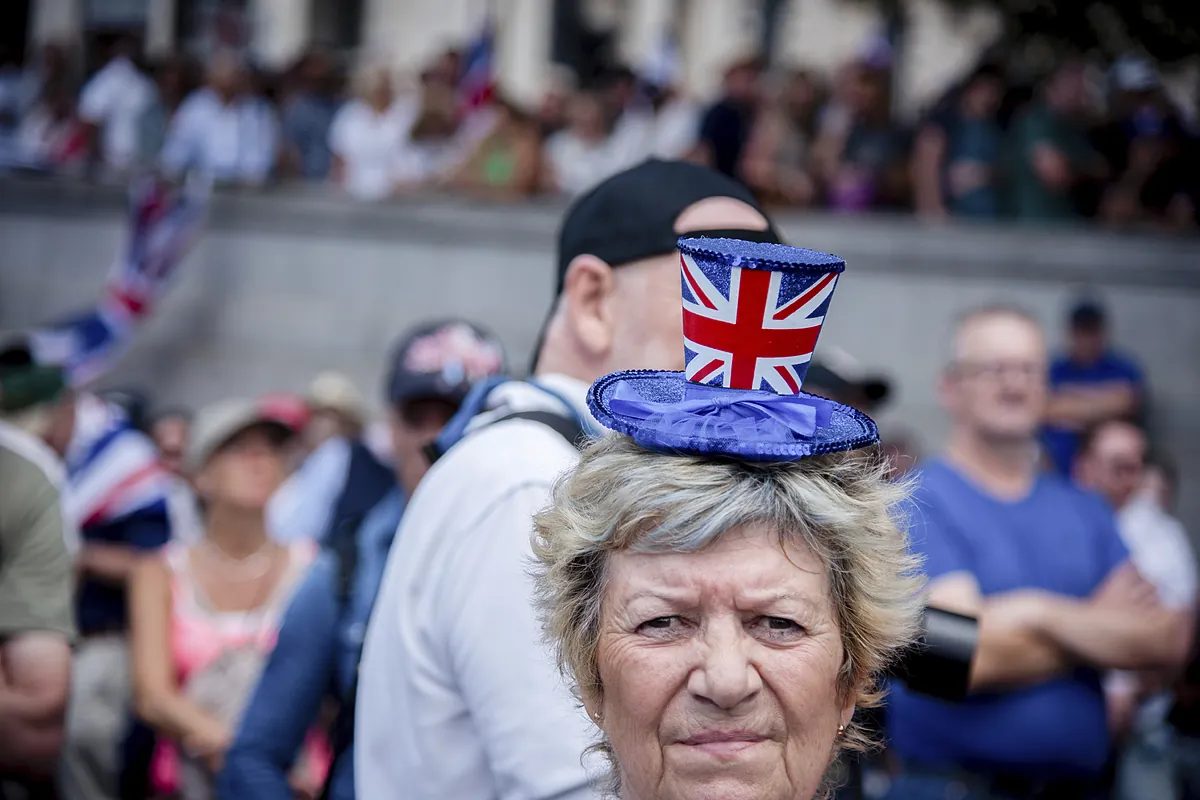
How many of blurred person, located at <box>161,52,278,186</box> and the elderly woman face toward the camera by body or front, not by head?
2

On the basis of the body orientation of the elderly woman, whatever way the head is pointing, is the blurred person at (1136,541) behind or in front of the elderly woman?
behind

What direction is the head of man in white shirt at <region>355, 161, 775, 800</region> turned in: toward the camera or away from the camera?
away from the camera

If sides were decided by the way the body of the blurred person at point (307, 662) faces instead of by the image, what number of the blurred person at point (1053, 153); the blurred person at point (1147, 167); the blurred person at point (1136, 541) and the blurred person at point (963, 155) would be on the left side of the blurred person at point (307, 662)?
4

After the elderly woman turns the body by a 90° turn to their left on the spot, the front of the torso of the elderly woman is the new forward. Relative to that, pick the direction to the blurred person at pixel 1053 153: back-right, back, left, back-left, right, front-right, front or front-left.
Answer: left

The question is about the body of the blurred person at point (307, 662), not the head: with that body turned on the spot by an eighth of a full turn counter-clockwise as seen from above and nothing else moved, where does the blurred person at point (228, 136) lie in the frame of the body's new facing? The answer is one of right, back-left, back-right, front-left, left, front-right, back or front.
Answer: left

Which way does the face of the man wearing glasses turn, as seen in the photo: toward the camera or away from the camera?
toward the camera

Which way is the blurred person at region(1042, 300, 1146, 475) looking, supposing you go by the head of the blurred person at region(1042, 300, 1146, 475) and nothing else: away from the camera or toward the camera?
toward the camera

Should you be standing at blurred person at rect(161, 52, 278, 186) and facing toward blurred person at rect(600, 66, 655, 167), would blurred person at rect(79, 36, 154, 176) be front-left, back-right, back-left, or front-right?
back-left

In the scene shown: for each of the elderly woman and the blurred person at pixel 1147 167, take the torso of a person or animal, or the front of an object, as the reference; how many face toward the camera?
2

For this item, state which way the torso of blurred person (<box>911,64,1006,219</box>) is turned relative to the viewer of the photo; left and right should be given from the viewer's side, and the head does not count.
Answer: facing the viewer and to the right of the viewer

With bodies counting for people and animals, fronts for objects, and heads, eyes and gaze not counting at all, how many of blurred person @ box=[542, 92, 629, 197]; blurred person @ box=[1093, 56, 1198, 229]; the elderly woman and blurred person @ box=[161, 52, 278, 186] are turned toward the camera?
4

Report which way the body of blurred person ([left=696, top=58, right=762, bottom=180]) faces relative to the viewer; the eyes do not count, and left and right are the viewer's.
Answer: facing the viewer and to the left of the viewer

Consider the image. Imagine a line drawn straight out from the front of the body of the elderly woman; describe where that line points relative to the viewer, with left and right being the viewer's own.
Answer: facing the viewer

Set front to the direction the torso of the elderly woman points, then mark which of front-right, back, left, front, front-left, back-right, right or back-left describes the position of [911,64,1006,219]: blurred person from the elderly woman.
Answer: back
